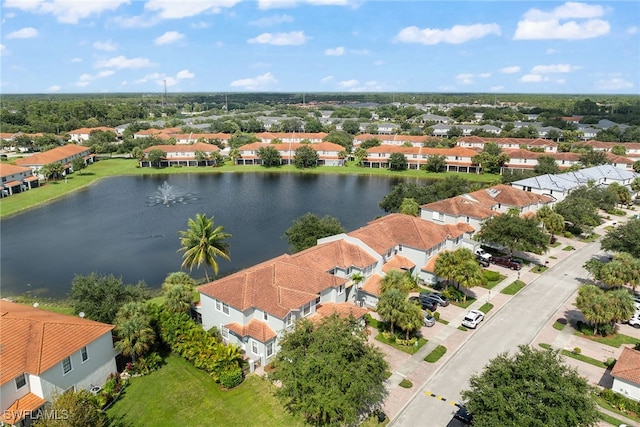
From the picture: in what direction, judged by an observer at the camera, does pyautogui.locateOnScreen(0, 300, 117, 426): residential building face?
facing the viewer and to the right of the viewer

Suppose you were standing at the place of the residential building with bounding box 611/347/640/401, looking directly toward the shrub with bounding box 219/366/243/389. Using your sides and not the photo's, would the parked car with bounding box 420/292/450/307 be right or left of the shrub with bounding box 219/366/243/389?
right

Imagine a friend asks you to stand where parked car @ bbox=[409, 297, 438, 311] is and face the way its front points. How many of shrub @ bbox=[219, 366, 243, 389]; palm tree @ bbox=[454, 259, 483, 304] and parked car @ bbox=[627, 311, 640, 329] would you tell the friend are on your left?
1

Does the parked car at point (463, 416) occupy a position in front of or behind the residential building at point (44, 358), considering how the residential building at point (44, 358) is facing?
in front
